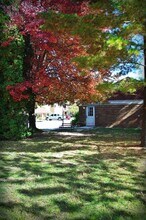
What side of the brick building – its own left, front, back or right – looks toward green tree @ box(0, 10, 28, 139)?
front

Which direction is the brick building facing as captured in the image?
toward the camera
